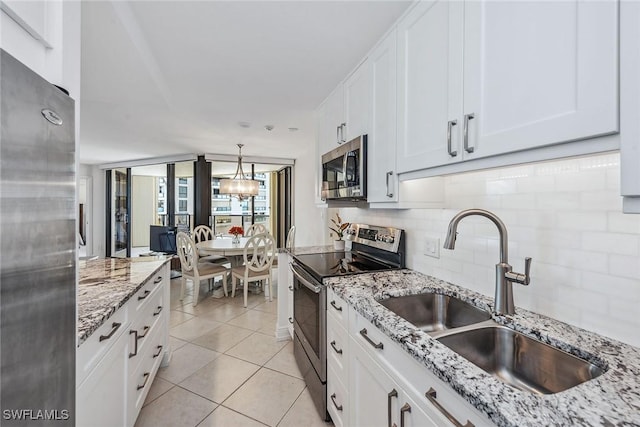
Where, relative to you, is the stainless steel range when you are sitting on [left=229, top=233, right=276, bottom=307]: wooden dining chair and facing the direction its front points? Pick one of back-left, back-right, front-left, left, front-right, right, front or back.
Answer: back-left

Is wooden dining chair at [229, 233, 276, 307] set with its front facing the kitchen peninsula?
no

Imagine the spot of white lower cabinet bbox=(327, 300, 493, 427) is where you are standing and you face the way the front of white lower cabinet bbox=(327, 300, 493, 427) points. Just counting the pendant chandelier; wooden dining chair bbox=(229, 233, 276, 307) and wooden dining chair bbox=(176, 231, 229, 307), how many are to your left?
0

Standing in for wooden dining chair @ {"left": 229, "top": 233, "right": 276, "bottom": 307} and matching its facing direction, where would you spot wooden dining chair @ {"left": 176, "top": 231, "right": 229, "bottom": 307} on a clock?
wooden dining chair @ {"left": 176, "top": 231, "right": 229, "bottom": 307} is roughly at 11 o'clock from wooden dining chair @ {"left": 229, "top": 233, "right": 276, "bottom": 307}.

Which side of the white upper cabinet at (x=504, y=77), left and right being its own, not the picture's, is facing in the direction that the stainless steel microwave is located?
right

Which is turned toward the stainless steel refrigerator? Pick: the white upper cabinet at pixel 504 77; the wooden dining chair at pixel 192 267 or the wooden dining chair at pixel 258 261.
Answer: the white upper cabinet

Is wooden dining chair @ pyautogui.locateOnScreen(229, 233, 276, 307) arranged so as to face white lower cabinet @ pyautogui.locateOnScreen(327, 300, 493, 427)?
no

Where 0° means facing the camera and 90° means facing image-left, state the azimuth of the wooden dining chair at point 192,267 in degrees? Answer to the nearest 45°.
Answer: approximately 225°

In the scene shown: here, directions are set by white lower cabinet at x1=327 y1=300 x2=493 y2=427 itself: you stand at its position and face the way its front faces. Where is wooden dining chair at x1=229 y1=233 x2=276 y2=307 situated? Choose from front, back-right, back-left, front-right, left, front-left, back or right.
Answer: right

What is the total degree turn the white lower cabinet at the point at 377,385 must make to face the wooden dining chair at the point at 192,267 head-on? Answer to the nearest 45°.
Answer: approximately 90° to its right

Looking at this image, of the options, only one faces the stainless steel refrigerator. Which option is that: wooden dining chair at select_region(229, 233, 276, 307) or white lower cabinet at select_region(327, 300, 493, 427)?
the white lower cabinet

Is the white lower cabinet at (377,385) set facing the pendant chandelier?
no

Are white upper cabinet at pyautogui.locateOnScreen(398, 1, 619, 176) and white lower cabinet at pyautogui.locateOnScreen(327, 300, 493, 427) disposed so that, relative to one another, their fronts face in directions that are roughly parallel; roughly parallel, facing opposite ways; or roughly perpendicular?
roughly parallel

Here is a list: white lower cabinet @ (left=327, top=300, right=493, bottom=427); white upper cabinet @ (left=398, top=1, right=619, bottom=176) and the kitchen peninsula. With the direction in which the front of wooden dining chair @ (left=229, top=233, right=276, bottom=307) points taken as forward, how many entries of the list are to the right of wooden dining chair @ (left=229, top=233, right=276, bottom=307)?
0
